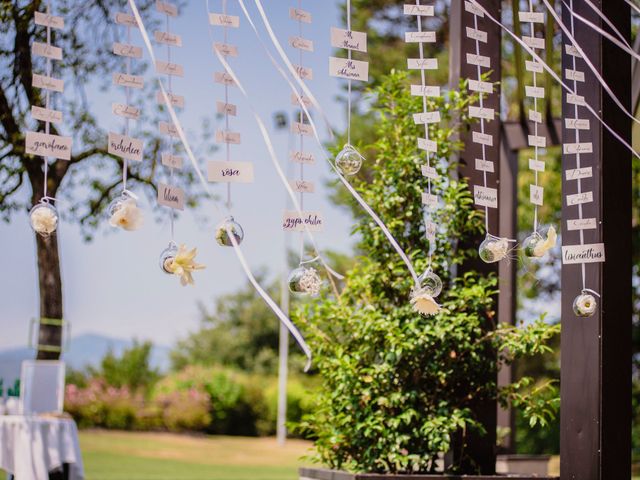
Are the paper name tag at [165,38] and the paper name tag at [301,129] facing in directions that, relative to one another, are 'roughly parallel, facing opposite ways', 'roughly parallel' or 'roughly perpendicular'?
roughly parallel

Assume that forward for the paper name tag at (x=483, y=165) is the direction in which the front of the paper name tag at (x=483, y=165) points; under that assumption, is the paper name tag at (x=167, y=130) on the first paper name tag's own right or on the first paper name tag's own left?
on the first paper name tag's own right

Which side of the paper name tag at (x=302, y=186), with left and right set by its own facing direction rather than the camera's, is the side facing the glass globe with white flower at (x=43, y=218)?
right

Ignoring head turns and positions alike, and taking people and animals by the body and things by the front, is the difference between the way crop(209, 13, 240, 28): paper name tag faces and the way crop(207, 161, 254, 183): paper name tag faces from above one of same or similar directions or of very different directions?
same or similar directions

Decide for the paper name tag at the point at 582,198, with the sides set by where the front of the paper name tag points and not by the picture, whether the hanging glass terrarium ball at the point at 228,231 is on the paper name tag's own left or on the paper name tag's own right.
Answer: on the paper name tag's own right

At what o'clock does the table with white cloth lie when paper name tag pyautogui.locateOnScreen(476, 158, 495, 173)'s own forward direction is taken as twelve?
The table with white cloth is roughly at 4 o'clock from the paper name tag.

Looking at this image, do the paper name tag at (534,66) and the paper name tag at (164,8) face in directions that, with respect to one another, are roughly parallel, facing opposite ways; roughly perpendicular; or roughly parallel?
roughly parallel

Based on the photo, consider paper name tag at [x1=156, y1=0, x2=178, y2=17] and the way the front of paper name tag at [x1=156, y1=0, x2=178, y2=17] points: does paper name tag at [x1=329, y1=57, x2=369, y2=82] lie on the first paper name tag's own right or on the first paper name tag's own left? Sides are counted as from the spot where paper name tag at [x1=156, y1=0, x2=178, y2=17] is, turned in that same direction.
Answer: on the first paper name tag's own left

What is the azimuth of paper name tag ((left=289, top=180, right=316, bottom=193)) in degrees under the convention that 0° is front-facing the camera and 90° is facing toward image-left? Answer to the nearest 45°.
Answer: approximately 0°

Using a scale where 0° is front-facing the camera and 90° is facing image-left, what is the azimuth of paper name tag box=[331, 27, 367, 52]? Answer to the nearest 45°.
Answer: approximately 0°

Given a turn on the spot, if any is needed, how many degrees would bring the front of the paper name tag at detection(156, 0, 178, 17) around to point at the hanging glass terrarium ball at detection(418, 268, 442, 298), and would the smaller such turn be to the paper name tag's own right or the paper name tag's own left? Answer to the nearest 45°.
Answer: approximately 90° to the paper name tag's own left

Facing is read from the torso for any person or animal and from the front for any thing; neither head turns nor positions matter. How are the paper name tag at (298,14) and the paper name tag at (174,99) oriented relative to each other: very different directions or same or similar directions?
same or similar directions

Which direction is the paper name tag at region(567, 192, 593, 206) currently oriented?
toward the camera

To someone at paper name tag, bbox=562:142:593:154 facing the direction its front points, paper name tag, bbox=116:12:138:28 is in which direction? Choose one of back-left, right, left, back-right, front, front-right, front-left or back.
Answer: front-right

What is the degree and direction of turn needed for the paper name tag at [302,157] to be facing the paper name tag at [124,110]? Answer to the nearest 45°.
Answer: approximately 90° to its right

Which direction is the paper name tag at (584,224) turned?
toward the camera

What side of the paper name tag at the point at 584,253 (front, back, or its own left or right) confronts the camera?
front
